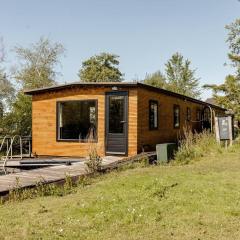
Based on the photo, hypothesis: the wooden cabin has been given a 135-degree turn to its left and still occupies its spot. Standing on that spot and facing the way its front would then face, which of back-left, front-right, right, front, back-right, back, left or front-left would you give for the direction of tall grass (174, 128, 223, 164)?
front

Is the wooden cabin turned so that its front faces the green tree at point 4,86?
no

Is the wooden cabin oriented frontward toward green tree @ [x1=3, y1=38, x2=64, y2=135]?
no

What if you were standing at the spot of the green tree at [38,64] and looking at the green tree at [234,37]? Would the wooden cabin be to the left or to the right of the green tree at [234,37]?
right

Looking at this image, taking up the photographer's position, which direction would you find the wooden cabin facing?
facing the viewer and to the left of the viewer

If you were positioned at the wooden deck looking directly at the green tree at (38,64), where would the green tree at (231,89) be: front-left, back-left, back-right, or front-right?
front-right

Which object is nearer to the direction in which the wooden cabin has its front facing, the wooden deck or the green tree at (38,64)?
the wooden deck

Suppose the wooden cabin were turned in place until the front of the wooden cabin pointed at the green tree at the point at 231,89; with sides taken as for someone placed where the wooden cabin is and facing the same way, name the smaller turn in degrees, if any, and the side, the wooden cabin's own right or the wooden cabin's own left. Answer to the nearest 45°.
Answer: approximately 180°

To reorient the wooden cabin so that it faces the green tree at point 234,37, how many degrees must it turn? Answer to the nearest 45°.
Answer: approximately 180°
